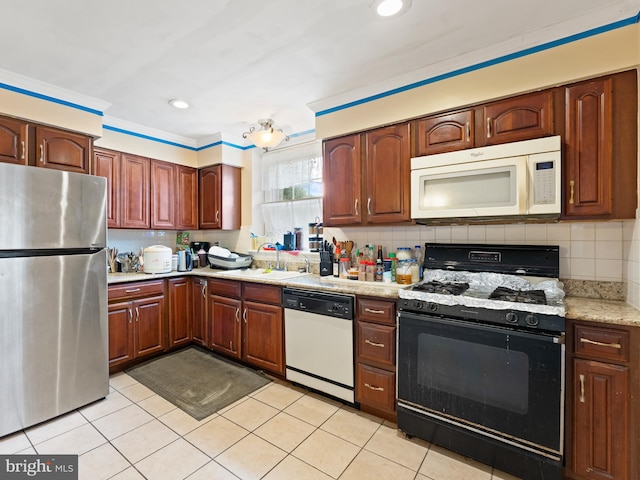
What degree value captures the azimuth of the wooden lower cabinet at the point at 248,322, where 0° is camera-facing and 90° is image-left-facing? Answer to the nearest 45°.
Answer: approximately 45°

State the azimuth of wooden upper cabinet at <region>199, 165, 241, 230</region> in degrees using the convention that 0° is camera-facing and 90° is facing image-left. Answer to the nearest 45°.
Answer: approximately 45°

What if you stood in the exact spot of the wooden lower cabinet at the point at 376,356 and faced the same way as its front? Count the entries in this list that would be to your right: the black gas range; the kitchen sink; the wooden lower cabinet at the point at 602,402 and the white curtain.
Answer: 2

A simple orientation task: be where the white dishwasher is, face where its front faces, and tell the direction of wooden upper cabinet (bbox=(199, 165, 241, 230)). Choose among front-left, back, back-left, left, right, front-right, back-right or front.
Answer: right

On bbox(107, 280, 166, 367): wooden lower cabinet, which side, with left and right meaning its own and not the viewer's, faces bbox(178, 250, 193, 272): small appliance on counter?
left

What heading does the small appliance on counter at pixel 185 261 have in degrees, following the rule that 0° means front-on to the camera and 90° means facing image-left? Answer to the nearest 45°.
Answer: approximately 315°
